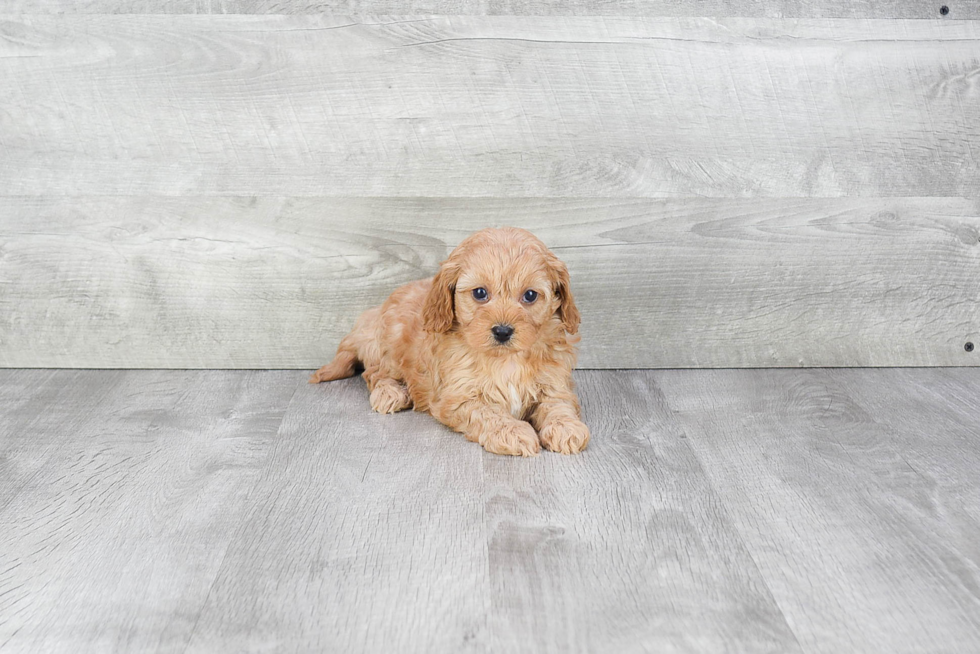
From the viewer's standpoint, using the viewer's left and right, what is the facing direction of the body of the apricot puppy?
facing the viewer and to the right of the viewer
